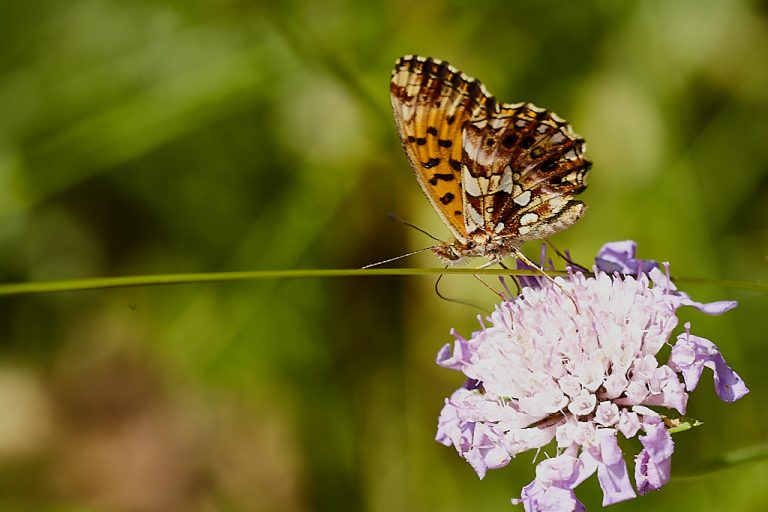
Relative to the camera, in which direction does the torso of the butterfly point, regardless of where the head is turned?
to the viewer's left
